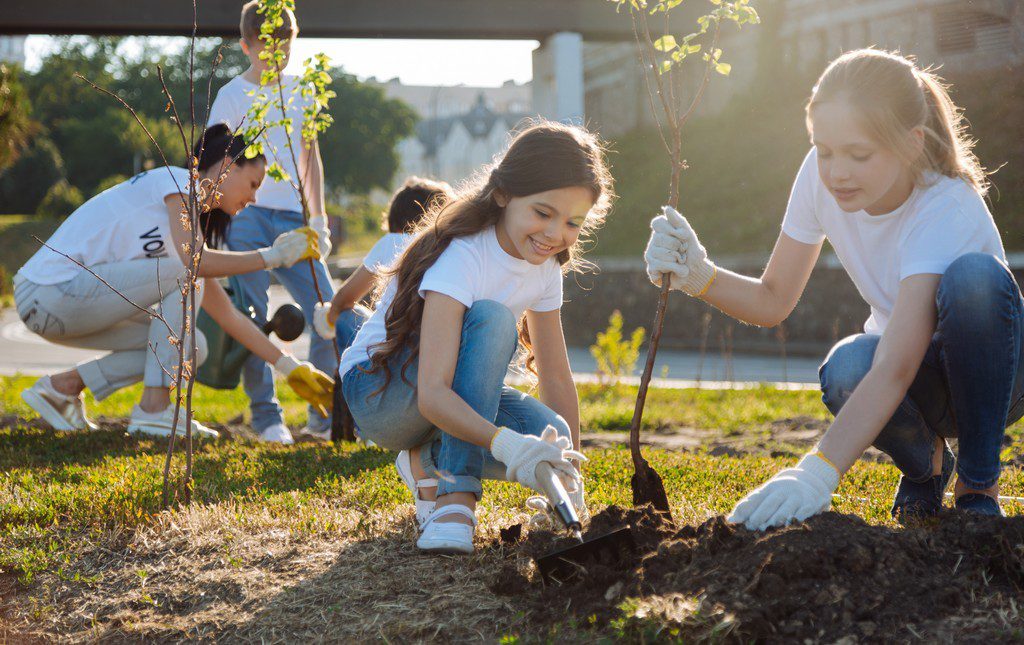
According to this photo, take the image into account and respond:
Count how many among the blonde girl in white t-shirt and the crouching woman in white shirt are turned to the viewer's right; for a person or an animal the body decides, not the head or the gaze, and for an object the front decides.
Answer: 1

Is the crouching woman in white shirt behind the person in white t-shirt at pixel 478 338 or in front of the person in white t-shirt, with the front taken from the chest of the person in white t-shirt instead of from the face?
behind

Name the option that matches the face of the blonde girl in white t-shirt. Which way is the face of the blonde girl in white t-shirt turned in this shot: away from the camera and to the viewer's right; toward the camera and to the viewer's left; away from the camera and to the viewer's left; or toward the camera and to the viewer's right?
toward the camera and to the viewer's left

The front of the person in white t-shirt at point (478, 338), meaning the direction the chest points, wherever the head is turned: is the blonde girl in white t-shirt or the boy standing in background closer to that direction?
the blonde girl in white t-shirt

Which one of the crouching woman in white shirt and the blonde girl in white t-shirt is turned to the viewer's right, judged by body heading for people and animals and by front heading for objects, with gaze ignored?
the crouching woman in white shirt

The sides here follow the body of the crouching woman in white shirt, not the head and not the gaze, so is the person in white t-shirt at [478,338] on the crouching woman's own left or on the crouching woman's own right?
on the crouching woman's own right

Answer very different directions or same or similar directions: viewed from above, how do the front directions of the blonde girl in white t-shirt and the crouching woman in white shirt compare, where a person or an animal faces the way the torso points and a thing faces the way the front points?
very different directions

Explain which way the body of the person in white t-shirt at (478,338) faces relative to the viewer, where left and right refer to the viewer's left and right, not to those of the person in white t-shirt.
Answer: facing the viewer and to the right of the viewer

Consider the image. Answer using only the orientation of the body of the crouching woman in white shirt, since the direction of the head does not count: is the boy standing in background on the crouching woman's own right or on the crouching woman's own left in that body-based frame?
on the crouching woman's own left

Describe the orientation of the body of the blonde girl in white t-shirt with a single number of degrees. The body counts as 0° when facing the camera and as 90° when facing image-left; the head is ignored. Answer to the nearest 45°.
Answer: approximately 45°

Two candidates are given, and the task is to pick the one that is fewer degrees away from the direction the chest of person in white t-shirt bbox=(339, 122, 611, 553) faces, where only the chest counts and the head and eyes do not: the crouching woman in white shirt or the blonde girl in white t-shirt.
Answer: the blonde girl in white t-shirt

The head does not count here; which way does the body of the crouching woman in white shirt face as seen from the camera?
to the viewer's right

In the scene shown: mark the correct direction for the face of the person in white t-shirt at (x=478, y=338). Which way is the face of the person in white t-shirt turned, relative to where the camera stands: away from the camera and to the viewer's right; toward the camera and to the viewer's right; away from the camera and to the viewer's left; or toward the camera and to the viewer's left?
toward the camera and to the viewer's right
